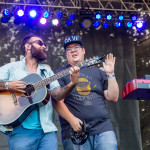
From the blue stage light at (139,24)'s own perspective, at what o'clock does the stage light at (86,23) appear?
The stage light is roughly at 2 o'clock from the blue stage light.

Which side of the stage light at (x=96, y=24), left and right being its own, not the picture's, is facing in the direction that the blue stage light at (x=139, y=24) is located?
left

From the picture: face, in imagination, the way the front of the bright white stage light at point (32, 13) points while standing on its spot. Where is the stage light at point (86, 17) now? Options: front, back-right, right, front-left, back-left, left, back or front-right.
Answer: left

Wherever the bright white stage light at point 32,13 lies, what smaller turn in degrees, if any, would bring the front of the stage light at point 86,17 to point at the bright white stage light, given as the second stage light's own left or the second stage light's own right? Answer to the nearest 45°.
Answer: approximately 90° to the second stage light's own right

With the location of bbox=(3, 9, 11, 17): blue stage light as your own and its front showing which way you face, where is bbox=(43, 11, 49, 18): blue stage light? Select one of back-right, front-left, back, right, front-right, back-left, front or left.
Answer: left

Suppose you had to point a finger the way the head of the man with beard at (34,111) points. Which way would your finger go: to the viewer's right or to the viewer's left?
to the viewer's right

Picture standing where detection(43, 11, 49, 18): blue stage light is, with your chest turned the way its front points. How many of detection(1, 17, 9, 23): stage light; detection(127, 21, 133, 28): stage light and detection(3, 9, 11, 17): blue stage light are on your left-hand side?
1

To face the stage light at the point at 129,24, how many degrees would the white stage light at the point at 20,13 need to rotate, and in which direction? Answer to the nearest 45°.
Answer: approximately 90° to its left

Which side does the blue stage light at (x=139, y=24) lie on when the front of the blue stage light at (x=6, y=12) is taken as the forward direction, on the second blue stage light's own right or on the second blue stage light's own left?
on the second blue stage light's own left

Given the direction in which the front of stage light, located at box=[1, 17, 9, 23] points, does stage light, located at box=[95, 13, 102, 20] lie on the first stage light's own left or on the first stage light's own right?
on the first stage light's own left
